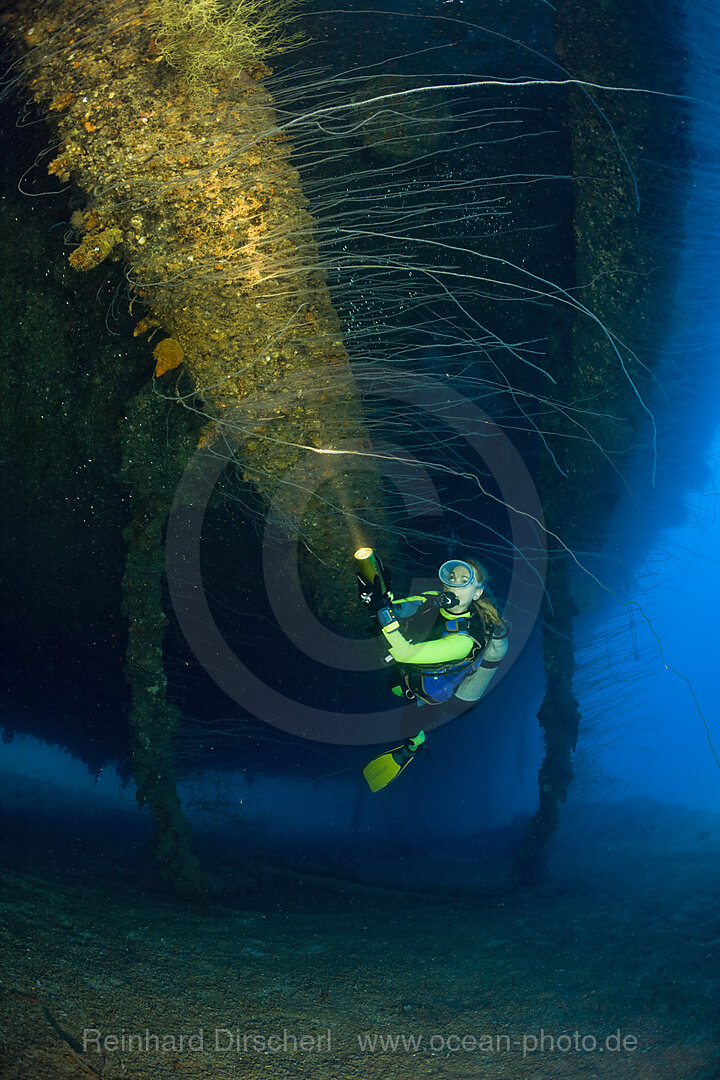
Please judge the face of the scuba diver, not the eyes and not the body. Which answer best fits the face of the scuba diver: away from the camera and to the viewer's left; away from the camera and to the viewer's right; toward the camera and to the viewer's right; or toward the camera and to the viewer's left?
toward the camera and to the viewer's left

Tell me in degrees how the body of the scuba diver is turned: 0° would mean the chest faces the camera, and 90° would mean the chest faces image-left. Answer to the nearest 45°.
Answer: approximately 45°
